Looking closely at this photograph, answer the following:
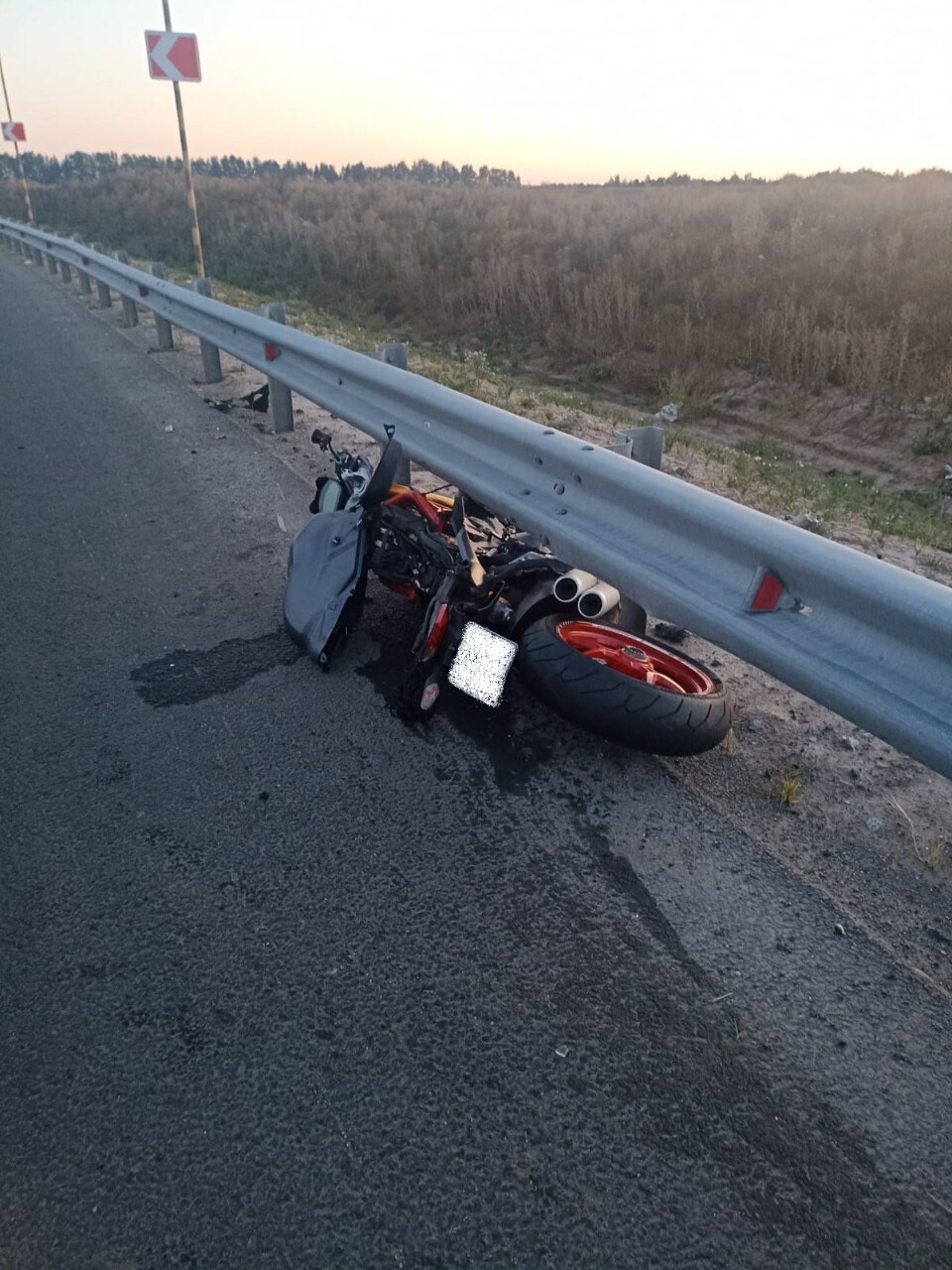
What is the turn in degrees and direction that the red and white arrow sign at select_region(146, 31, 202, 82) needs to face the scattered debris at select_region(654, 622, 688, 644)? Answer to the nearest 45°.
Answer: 0° — it already faces it

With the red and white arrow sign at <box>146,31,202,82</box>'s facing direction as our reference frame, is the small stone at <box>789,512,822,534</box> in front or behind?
in front

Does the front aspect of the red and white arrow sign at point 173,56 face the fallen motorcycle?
yes

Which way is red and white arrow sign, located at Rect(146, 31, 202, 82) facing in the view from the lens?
facing the viewer
